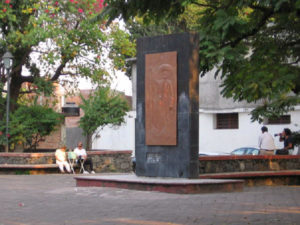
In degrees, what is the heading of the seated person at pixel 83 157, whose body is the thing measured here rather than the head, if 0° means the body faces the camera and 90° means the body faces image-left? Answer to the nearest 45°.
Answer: approximately 315°

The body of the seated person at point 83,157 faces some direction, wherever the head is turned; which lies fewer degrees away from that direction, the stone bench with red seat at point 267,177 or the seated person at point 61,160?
the stone bench with red seat

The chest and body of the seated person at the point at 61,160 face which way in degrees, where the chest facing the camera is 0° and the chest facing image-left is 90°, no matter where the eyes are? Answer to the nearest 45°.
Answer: approximately 315°

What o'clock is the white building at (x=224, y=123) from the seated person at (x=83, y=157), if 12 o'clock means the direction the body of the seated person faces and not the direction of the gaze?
The white building is roughly at 9 o'clock from the seated person.

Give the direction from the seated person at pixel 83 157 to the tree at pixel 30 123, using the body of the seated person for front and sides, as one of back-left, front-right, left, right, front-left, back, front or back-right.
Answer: back

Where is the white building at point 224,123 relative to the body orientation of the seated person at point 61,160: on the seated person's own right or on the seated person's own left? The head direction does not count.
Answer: on the seated person's own left
